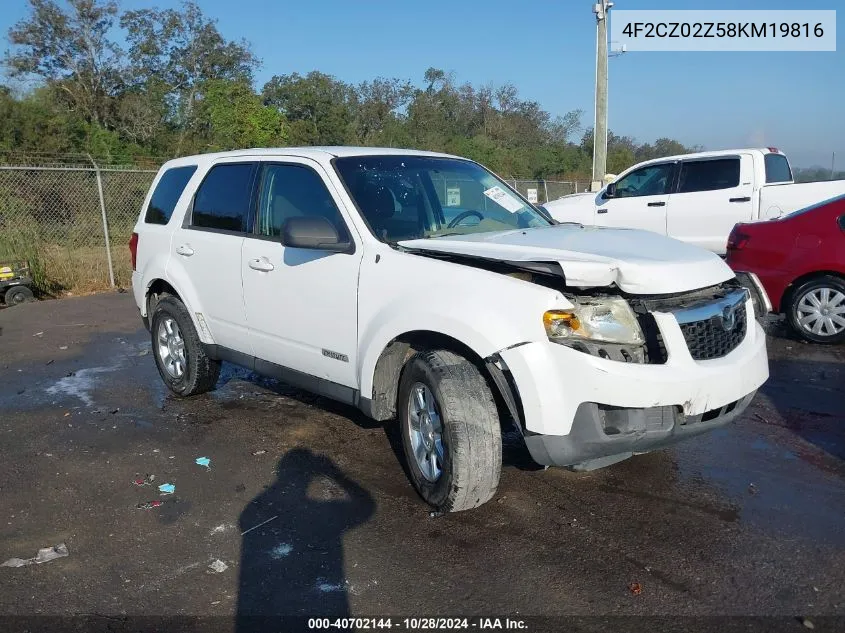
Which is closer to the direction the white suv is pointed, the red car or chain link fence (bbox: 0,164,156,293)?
the red car

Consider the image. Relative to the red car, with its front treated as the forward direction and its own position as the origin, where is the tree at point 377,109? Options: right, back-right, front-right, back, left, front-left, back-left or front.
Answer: back-left

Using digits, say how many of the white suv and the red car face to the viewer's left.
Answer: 0

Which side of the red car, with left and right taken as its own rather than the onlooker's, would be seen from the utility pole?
left

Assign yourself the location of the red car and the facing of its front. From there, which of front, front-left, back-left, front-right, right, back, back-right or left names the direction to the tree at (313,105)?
back-left

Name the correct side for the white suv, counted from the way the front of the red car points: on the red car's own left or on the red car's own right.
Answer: on the red car's own right

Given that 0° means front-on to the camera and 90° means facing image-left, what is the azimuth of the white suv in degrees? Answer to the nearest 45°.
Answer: approximately 315°

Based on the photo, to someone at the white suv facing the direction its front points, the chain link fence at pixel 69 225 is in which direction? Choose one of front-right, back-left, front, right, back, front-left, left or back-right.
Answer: back

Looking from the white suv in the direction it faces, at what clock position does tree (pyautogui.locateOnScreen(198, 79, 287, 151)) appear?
The tree is roughly at 7 o'clock from the white suv.

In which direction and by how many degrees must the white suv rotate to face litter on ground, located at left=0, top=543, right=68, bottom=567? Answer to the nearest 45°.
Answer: approximately 135° to its right

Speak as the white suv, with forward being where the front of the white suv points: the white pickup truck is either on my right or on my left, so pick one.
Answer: on my left

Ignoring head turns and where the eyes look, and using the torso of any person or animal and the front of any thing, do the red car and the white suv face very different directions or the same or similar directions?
same or similar directions

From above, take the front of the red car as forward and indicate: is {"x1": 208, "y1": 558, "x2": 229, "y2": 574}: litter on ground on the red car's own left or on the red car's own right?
on the red car's own right

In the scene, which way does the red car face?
to the viewer's right

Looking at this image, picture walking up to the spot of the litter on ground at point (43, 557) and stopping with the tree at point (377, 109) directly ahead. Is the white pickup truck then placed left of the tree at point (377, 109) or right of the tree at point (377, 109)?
right
